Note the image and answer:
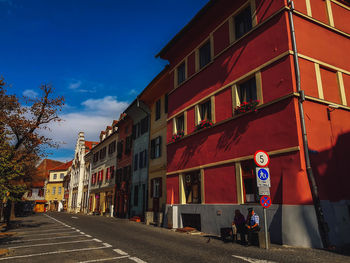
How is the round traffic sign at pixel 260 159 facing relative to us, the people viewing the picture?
facing the viewer

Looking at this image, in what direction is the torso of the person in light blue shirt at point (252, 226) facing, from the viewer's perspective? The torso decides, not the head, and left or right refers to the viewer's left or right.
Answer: facing the viewer and to the left of the viewer

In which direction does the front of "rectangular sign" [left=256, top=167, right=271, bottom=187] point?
toward the camera

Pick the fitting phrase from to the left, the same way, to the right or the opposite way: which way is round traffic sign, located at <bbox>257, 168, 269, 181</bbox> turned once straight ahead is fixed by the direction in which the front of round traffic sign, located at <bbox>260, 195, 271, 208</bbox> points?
the same way

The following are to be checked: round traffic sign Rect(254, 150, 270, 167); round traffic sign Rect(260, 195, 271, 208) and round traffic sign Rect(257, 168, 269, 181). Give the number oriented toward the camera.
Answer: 3

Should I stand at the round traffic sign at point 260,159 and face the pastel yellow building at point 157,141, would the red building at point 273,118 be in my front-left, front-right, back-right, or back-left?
front-right

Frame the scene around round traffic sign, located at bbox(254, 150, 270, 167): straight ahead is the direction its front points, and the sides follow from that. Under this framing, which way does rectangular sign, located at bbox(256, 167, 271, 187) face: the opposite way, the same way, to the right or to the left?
the same way

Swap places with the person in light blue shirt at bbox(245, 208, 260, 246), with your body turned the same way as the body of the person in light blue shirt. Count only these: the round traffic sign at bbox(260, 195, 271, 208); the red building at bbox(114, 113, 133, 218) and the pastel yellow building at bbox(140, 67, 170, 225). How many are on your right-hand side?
2

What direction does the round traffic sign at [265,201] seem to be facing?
toward the camera
